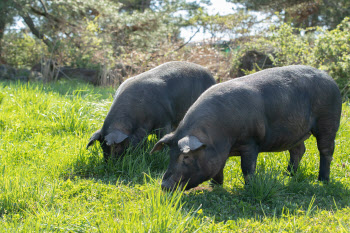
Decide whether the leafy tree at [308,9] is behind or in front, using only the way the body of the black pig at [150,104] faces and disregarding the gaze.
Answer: behind

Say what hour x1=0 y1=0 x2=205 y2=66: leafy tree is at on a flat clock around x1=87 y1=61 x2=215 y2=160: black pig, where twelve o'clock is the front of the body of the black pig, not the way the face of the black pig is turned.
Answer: The leafy tree is roughly at 4 o'clock from the black pig.

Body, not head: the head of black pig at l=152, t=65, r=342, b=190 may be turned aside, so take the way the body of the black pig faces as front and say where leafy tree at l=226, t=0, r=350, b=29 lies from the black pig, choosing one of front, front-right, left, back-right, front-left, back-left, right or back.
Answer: right

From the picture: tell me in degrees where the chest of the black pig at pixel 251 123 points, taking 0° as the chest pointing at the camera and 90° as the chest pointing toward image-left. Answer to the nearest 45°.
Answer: approximately 90°

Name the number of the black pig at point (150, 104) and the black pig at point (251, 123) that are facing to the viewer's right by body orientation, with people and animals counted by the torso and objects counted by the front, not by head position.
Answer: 0

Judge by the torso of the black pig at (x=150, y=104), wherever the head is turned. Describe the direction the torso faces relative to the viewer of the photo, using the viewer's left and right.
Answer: facing the viewer and to the left of the viewer

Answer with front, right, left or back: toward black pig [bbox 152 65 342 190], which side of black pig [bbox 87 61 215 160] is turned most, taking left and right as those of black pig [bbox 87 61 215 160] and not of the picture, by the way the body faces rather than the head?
left

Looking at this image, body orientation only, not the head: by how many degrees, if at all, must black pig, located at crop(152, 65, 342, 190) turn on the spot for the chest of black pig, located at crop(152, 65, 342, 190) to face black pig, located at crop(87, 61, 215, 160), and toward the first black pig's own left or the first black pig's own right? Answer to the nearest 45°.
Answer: approximately 45° to the first black pig's own right

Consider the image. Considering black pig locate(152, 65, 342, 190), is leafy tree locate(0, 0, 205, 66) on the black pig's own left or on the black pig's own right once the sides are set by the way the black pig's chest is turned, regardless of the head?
on the black pig's own right
